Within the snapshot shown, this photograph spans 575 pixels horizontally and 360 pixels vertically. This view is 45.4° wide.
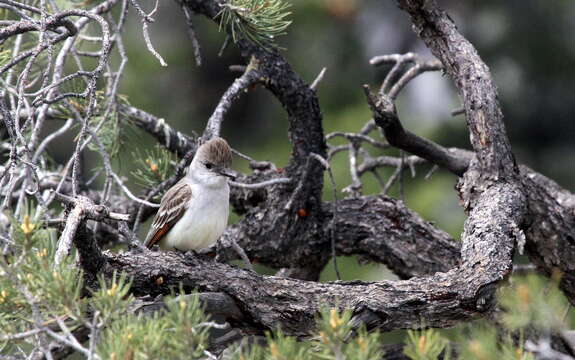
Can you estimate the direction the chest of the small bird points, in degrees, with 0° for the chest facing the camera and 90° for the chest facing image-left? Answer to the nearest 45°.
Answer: approximately 315°
